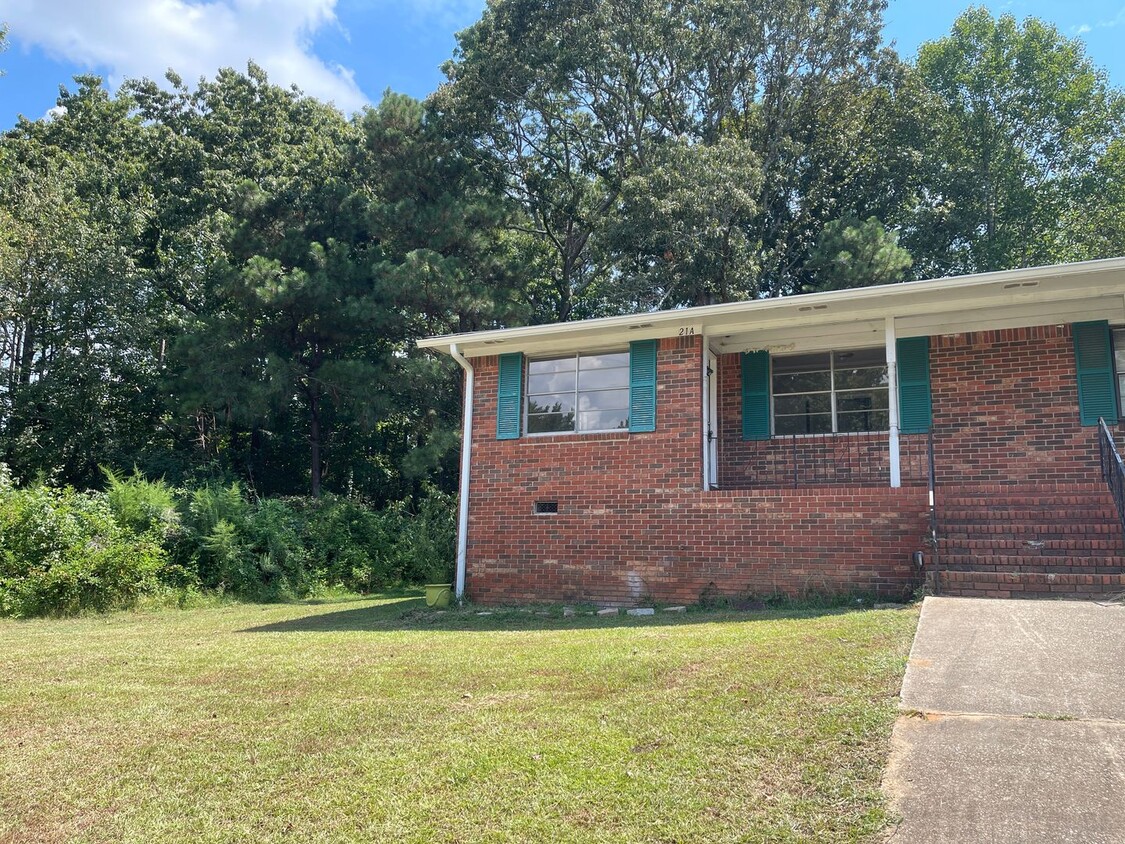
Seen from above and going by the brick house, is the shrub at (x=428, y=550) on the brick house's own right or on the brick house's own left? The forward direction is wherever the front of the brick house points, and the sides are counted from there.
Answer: on the brick house's own right

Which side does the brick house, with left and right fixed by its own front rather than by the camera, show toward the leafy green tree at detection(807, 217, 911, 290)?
back

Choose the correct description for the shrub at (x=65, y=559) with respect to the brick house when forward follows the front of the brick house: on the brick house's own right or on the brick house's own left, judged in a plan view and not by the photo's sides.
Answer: on the brick house's own right

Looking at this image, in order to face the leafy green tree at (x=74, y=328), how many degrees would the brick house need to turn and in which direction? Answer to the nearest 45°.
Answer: approximately 90° to its right

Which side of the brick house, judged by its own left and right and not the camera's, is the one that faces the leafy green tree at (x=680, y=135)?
back

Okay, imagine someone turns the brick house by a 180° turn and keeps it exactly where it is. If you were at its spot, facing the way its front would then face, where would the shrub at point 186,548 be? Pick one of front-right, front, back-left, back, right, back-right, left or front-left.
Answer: left

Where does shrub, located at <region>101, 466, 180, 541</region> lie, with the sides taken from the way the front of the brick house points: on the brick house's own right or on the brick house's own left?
on the brick house's own right

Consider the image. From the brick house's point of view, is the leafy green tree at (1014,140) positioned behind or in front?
behind

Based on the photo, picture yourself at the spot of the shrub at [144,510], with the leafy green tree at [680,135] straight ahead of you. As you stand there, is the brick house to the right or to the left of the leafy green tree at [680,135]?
right

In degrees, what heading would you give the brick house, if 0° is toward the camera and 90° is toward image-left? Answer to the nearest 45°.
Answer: approximately 0°
